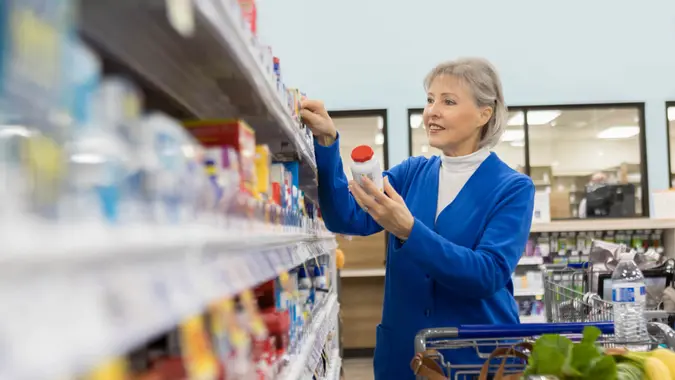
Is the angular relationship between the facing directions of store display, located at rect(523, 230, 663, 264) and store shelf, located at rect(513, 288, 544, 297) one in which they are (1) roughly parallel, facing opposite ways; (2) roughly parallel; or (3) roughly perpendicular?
roughly parallel

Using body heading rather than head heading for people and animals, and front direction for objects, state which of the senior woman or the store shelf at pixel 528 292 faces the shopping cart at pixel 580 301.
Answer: the store shelf

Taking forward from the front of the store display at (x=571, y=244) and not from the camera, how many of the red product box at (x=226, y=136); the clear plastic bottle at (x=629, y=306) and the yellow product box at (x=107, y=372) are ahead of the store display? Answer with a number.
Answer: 3

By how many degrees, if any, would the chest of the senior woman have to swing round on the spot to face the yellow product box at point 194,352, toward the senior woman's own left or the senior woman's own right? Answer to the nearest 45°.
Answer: approximately 45° to the senior woman's own left

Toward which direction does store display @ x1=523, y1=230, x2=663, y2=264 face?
toward the camera

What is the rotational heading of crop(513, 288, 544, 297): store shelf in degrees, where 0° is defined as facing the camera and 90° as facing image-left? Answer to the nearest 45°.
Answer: approximately 0°

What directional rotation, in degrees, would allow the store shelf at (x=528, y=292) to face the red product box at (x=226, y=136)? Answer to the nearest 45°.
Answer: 0° — it already faces it

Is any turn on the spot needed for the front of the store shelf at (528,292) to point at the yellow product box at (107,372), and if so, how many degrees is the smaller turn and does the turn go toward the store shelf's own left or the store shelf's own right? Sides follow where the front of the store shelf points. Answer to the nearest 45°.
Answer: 0° — it already faces it

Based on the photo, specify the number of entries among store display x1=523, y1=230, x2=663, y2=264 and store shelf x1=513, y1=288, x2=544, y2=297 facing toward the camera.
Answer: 2

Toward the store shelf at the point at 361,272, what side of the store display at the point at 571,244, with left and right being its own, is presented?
right

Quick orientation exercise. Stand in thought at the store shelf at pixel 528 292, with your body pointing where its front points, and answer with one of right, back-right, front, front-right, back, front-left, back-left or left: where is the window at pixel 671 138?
back-left

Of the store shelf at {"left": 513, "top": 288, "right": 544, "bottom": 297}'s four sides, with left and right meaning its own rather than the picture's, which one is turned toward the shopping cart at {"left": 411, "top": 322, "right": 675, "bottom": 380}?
front

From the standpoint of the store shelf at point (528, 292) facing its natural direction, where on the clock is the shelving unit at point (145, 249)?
The shelving unit is roughly at 12 o'clock from the store shelf.

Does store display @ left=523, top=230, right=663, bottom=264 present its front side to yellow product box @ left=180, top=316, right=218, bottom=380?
yes

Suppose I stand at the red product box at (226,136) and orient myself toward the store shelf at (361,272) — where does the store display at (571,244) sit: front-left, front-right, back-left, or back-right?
front-right

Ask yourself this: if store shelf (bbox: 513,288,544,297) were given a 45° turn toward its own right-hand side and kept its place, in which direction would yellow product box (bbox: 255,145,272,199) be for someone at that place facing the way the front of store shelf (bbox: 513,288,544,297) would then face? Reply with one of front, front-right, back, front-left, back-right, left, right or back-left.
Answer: front-left

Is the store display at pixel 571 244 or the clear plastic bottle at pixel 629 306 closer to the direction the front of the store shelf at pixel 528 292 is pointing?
the clear plastic bottle
